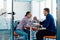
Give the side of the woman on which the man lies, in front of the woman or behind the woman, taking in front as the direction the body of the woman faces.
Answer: in front

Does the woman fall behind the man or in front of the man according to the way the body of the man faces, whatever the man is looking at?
in front

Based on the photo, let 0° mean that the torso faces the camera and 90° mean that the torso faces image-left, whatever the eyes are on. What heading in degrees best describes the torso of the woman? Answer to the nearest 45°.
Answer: approximately 270°

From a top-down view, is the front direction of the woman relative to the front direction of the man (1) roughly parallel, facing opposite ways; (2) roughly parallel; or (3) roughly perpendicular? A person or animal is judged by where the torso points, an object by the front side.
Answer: roughly parallel, facing opposite ways

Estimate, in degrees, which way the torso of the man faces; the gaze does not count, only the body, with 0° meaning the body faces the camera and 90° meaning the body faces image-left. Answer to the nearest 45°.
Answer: approximately 90°

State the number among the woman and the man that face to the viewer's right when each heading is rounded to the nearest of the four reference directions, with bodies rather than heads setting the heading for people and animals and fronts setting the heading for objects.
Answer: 1
